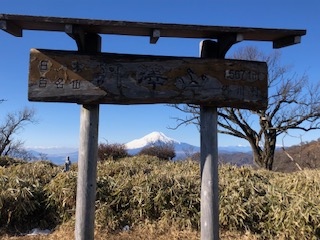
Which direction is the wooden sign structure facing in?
toward the camera

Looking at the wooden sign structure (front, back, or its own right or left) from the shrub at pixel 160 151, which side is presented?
back

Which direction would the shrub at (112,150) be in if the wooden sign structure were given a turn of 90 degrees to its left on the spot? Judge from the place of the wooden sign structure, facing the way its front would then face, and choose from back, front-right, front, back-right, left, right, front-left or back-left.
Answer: left
